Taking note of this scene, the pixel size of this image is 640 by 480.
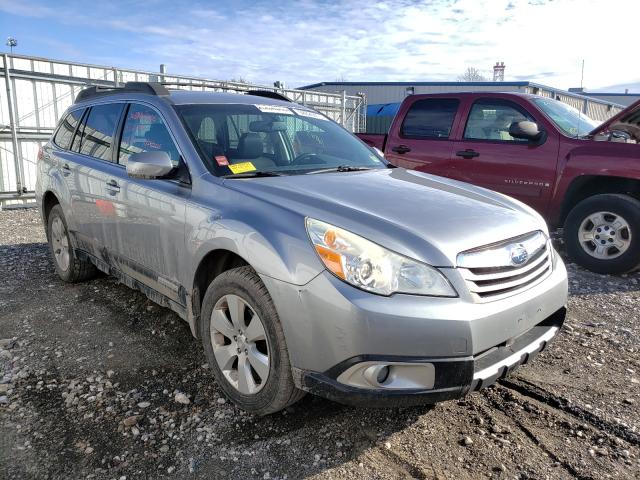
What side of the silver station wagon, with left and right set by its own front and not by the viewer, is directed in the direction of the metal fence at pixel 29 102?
back

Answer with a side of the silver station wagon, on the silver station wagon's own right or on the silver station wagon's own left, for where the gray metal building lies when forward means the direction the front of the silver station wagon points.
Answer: on the silver station wagon's own left

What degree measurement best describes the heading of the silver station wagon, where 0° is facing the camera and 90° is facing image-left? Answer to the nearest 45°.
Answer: approximately 315°

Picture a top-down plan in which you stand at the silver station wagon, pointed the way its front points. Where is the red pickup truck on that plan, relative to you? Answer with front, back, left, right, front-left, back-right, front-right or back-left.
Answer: left
